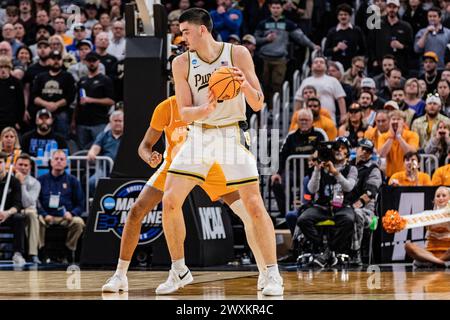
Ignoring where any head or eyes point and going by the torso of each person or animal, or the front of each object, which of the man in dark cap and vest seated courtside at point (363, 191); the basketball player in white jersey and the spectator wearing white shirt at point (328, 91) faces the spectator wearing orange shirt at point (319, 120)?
the spectator wearing white shirt

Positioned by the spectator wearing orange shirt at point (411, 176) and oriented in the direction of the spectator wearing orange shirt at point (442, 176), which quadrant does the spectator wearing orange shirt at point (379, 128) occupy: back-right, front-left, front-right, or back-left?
back-left

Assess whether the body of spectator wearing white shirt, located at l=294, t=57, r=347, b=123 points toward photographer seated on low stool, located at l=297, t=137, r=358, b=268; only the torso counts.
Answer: yes

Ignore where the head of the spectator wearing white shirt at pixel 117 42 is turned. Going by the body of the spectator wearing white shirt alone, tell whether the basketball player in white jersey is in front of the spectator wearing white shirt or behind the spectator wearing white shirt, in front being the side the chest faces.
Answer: in front

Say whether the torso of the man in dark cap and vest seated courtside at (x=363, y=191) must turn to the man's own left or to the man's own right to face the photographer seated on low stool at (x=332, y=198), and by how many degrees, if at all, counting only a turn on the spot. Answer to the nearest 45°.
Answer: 0° — they already face them

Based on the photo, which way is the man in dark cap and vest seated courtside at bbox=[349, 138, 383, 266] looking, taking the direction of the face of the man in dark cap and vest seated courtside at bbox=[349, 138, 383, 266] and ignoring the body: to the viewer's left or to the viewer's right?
to the viewer's left

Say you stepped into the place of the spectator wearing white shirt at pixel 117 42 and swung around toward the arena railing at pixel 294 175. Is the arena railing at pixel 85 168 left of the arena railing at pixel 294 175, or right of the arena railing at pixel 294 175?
right

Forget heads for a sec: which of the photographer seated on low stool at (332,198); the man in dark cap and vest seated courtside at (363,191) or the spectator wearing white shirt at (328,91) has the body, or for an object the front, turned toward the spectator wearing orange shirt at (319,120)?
the spectator wearing white shirt

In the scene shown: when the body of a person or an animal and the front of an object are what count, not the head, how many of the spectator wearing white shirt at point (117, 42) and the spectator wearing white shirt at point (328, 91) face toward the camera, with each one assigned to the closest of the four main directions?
2

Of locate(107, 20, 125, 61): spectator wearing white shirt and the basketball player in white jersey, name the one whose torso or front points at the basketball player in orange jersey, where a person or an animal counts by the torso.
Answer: the spectator wearing white shirt

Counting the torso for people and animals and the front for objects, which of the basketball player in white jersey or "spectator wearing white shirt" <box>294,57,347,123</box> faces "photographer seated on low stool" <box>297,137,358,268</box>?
the spectator wearing white shirt
